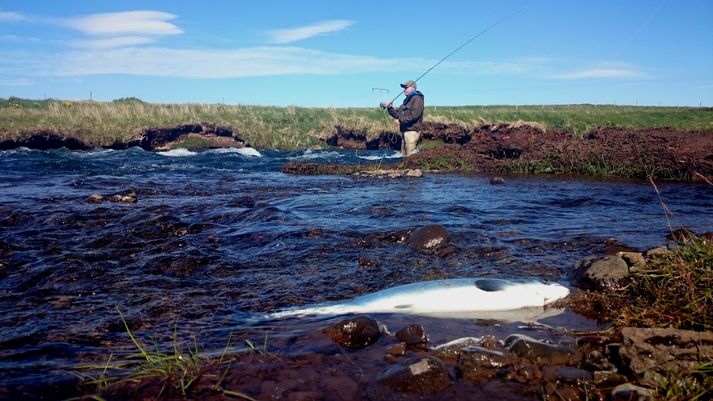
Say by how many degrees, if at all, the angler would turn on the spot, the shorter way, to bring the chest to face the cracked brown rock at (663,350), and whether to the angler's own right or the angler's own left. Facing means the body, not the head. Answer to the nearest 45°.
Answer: approximately 90° to the angler's own left

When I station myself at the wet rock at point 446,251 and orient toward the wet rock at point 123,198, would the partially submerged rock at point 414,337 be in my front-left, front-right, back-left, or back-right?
back-left

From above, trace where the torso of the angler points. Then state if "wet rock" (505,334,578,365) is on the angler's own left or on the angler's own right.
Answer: on the angler's own left

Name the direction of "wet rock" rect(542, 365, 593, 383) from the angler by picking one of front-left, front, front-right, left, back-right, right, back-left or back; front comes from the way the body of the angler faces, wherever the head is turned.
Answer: left

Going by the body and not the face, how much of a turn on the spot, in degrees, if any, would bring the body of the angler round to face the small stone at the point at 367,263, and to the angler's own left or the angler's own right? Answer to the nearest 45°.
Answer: approximately 90° to the angler's own left

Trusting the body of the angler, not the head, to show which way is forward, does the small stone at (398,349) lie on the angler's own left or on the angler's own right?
on the angler's own left

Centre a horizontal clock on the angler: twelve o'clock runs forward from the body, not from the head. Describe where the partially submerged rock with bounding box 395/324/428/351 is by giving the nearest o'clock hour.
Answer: The partially submerged rock is roughly at 9 o'clock from the angler.

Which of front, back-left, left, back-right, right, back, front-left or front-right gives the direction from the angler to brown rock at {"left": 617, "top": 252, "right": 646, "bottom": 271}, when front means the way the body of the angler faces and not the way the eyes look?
left

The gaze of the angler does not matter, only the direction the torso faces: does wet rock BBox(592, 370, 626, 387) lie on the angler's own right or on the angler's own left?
on the angler's own left

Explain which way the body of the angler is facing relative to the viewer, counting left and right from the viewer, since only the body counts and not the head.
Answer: facing to the left of the viewer

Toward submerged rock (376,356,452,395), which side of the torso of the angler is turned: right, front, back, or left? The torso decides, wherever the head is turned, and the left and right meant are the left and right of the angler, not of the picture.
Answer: left
